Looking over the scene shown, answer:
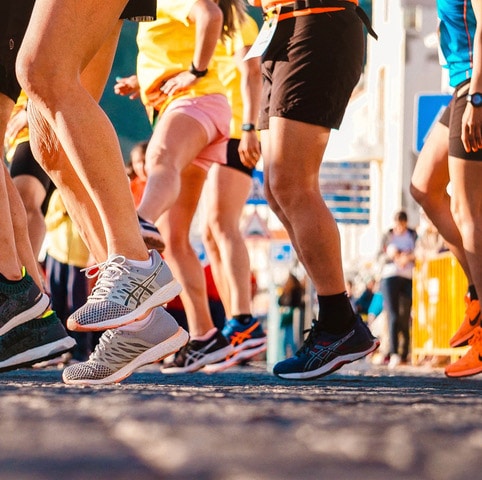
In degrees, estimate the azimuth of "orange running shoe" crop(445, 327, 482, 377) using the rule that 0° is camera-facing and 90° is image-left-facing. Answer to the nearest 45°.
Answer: approximately 90°

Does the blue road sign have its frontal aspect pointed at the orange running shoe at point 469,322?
yes

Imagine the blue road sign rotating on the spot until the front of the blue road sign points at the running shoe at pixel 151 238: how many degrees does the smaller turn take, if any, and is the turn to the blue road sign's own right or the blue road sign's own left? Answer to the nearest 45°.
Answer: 0° — it already faces it

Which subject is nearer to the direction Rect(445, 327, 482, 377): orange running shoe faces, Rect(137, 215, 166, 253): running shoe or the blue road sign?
the running shoe

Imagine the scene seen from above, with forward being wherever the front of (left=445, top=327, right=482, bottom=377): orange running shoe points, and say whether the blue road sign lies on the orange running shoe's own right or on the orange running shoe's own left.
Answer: on the orange running shoe's own right

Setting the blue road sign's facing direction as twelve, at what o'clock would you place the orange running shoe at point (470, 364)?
The orange running shoe is roughly at 12 o'clock from the blue road sign.

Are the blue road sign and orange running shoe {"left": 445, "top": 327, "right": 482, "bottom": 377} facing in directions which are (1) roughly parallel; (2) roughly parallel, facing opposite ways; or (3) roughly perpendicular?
roughly perpendicular
